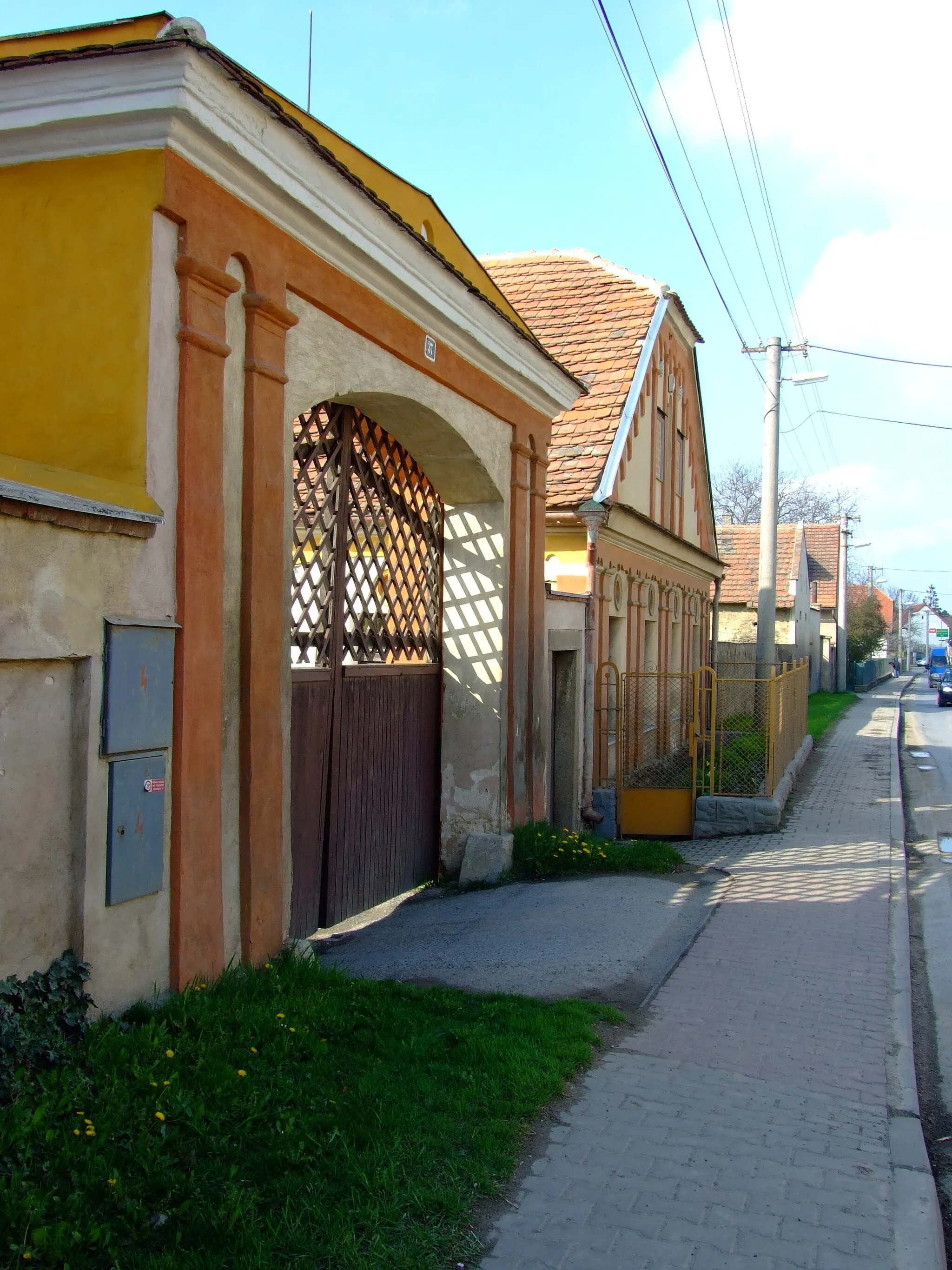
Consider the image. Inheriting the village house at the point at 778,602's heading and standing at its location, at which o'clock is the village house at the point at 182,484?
the village house at the point at 182,484 is roughly at 3 o'clock from the village house at the point at 778,602.

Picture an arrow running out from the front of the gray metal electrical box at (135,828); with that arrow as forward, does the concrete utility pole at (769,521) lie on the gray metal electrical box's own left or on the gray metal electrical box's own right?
on the gray metal electrical box's own left

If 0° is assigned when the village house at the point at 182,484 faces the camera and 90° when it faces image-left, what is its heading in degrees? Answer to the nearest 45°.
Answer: approximately 315°

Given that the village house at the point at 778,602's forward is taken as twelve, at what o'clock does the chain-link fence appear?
The chain-link fence is roughly at 3 o'clock from the village house.

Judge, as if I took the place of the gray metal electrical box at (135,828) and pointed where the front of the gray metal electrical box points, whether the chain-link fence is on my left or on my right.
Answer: on my left

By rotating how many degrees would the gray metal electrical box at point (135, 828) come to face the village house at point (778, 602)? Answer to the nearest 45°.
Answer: approximately 90° to its left

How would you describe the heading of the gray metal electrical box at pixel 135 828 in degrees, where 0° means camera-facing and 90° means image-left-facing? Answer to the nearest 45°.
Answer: approximately 315°

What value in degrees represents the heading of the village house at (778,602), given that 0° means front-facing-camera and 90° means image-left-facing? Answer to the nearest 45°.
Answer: approximately 270°
